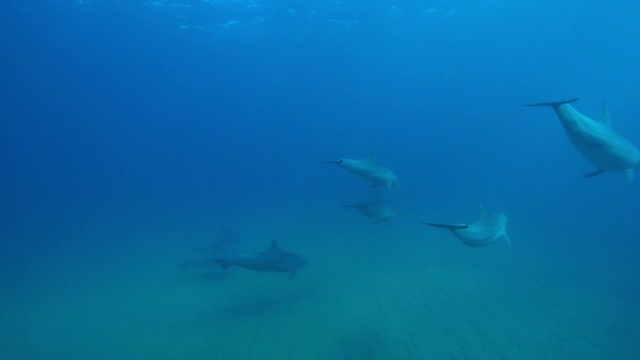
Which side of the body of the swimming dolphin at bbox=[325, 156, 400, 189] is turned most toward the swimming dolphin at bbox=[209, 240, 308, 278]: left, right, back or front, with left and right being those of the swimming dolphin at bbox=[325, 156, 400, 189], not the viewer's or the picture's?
back

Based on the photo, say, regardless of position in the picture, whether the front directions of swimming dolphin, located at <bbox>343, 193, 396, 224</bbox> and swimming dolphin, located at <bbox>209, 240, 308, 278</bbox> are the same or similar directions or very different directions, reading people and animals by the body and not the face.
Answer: same or similar directions

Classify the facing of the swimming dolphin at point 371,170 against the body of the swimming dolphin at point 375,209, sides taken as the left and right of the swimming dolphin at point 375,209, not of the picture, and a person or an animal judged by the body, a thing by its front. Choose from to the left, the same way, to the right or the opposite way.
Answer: the same way

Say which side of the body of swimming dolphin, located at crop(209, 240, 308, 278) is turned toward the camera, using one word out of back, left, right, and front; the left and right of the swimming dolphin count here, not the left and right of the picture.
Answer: right

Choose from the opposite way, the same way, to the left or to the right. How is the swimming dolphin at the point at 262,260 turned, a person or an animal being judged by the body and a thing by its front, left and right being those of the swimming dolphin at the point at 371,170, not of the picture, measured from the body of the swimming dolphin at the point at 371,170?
the same way

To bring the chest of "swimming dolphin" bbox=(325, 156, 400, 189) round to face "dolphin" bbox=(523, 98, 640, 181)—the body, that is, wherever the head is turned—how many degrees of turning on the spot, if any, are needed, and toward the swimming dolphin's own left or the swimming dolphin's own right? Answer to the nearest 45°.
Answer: approximately 45° to the swimming dolphin's own right

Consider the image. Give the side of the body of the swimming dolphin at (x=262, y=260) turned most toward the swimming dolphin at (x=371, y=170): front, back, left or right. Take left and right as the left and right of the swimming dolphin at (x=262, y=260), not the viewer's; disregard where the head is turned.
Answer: front

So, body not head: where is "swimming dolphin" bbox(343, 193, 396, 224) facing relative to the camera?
to the viewer's right

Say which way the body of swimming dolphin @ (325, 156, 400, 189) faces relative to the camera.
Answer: to the viewer's right

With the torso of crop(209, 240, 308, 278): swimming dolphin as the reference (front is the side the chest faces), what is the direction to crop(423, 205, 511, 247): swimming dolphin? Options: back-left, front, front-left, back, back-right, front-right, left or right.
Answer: front-right

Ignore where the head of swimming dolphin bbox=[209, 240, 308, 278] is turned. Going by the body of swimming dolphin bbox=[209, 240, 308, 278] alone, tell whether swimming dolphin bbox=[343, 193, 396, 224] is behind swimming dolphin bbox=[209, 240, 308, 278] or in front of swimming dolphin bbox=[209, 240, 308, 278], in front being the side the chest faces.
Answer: in front
